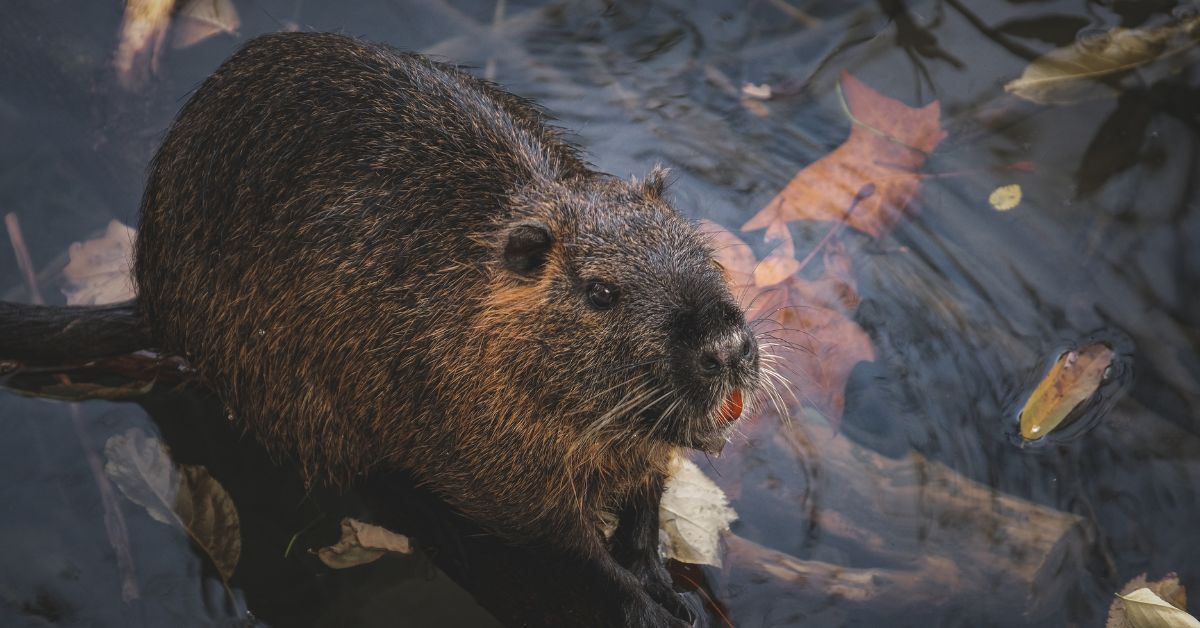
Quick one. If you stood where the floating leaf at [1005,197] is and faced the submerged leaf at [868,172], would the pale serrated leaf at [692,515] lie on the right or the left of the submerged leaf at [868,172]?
left

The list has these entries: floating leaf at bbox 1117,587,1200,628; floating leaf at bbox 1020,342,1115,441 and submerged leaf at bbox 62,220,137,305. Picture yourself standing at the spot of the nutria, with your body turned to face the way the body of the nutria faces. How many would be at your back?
1

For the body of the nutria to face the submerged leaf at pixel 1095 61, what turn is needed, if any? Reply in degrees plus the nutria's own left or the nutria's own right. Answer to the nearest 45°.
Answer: approximately 45° to the nutria's own left

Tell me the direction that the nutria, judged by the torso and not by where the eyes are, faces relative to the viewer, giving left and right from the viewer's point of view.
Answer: facing the viewer and to the right of the viewer

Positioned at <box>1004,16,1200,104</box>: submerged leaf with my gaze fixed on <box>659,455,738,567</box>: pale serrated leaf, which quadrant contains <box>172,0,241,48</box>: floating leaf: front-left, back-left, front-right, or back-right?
front-right

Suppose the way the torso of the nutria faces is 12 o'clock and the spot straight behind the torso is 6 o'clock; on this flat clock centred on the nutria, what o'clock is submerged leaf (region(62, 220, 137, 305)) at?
The submerged leaf is roughly at 6 o'clock from the nutria.

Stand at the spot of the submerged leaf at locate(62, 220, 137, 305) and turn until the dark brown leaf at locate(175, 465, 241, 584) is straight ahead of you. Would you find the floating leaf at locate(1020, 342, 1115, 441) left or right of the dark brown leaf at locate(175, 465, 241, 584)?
left

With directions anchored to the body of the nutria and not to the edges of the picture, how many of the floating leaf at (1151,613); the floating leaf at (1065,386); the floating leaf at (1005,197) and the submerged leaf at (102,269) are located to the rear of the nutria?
1

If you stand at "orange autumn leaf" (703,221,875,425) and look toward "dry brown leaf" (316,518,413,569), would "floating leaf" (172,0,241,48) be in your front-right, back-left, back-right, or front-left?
front-right

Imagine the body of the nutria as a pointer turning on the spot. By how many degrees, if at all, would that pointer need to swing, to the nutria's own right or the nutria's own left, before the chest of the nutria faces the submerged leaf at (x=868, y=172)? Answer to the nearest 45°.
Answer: approximately 90° to the nutria's own left

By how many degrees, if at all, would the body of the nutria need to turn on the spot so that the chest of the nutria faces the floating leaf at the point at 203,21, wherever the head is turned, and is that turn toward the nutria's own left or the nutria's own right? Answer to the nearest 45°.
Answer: approximately 135° to the nutria's own left

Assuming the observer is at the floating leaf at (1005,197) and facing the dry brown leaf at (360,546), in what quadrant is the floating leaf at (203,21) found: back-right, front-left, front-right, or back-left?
front-right
